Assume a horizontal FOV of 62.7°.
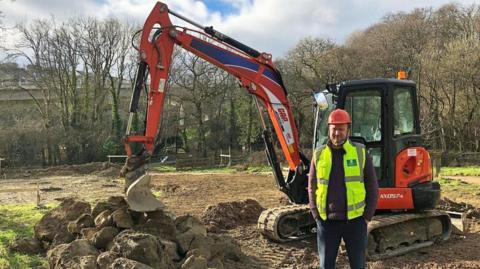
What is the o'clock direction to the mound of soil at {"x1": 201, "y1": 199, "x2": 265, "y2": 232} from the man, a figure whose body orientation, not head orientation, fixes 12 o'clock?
The mound of soil is roughly at 5 o'clock from the man.

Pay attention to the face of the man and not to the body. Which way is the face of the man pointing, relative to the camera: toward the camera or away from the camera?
toward the camera

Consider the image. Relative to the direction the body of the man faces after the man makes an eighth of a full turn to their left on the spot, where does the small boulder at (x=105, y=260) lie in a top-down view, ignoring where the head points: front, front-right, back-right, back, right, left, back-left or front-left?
back-right

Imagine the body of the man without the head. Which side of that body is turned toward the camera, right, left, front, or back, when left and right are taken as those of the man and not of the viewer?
front

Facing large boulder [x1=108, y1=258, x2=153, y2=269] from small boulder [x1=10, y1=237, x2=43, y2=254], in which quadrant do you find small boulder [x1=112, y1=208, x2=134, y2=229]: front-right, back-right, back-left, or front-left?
front-left

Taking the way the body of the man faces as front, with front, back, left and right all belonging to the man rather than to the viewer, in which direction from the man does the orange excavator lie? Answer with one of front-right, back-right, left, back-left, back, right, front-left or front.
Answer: back

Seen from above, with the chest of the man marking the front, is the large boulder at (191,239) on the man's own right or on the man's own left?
on the man's own right

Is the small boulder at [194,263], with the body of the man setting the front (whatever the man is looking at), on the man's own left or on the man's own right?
on the man's own right

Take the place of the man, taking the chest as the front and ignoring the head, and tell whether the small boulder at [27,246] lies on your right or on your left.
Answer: on your right

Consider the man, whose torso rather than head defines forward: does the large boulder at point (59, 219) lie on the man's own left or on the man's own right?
on the man's own right

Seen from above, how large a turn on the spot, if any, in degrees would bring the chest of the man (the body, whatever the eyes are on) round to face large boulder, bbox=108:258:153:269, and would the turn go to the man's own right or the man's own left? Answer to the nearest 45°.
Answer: approximately 90° to the man's own right

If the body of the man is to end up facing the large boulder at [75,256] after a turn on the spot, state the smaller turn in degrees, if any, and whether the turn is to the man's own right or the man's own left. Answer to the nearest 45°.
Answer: approximately 90° to the man's own right

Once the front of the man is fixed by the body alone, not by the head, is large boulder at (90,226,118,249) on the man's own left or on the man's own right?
on the man's own right

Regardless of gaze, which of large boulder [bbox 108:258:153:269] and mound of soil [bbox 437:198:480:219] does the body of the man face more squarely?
the large boulder
